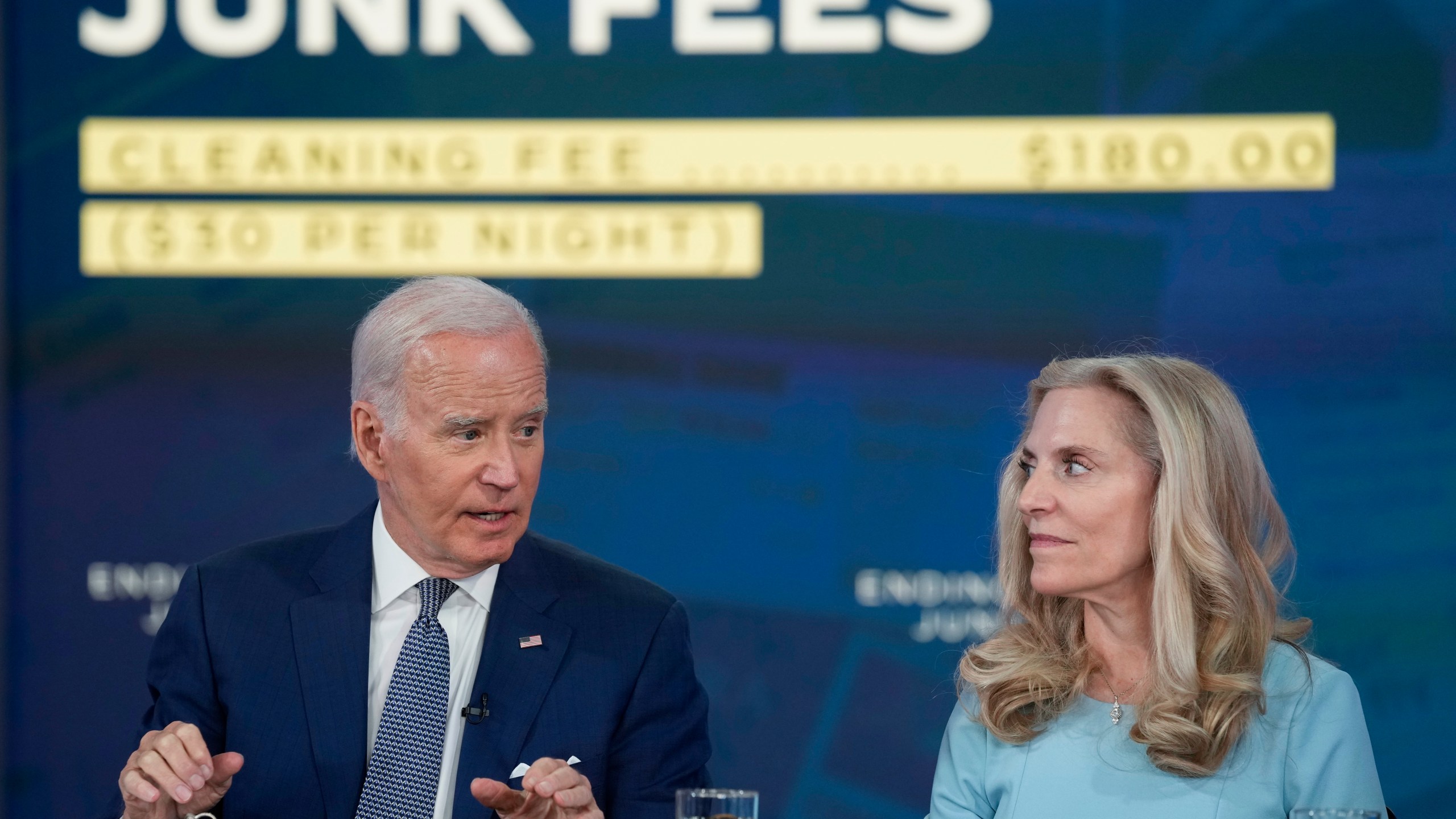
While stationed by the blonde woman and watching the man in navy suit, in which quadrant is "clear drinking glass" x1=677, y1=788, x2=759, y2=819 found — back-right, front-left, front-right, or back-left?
front-left

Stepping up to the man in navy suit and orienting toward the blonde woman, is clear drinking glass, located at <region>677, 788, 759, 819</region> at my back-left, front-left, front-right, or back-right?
front-right

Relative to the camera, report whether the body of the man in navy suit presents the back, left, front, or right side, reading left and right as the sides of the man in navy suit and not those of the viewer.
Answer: front

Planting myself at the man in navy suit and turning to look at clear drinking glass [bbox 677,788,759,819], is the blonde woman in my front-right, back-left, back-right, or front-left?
front-left

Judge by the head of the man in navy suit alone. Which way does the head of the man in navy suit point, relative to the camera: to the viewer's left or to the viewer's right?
to the viewer's right

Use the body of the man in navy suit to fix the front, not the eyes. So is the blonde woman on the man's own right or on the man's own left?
on the man's own left

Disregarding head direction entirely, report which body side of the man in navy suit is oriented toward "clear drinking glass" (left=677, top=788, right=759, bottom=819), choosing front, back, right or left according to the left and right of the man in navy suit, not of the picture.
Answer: front

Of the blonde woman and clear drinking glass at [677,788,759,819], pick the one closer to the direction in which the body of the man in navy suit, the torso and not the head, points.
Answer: the clear drinking glass
